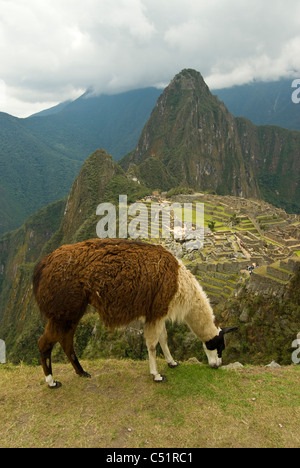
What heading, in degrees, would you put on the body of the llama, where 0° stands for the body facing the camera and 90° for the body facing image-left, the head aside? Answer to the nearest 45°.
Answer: approximately 270°
